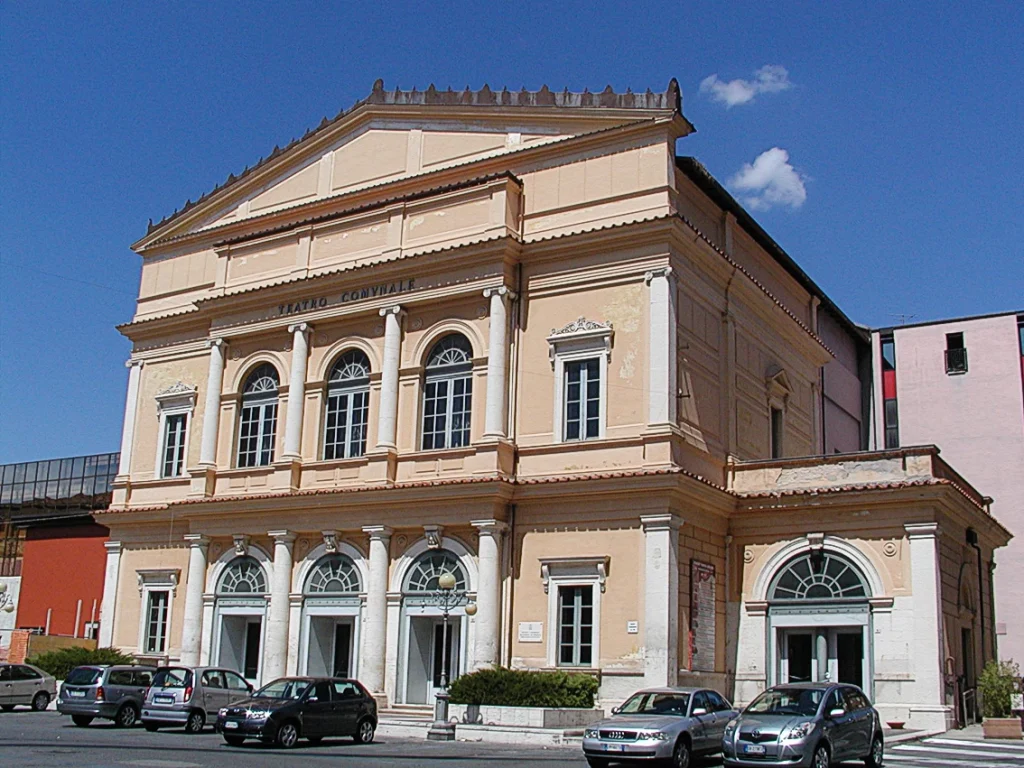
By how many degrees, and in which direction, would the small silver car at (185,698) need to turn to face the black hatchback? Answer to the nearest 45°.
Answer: approximately 90° to its right

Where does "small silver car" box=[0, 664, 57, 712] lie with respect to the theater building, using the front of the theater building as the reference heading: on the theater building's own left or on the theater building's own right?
on the theater building's own right

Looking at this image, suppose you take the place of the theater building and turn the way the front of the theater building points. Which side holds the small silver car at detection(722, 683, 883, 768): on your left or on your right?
on your left

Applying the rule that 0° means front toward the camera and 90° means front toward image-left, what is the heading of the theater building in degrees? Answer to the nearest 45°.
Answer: approximately 45°

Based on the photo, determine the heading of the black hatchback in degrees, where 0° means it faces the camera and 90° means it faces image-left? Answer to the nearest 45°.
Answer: approximately 45°

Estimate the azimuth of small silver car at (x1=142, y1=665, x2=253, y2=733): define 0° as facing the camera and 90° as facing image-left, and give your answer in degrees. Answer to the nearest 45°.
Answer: approximately 225°

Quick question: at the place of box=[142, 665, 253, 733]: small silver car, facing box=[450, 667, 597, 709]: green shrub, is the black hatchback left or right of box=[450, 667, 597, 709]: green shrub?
right

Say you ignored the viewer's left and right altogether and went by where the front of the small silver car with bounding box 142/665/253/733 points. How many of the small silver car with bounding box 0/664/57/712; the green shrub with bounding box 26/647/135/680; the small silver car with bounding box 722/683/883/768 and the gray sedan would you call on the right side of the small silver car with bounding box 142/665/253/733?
2

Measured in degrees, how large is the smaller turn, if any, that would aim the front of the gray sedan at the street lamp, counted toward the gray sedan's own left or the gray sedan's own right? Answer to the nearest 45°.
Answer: approximately 90° to the gray sedan's own right

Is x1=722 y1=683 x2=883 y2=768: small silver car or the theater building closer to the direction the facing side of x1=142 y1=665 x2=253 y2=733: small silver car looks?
the theater building
